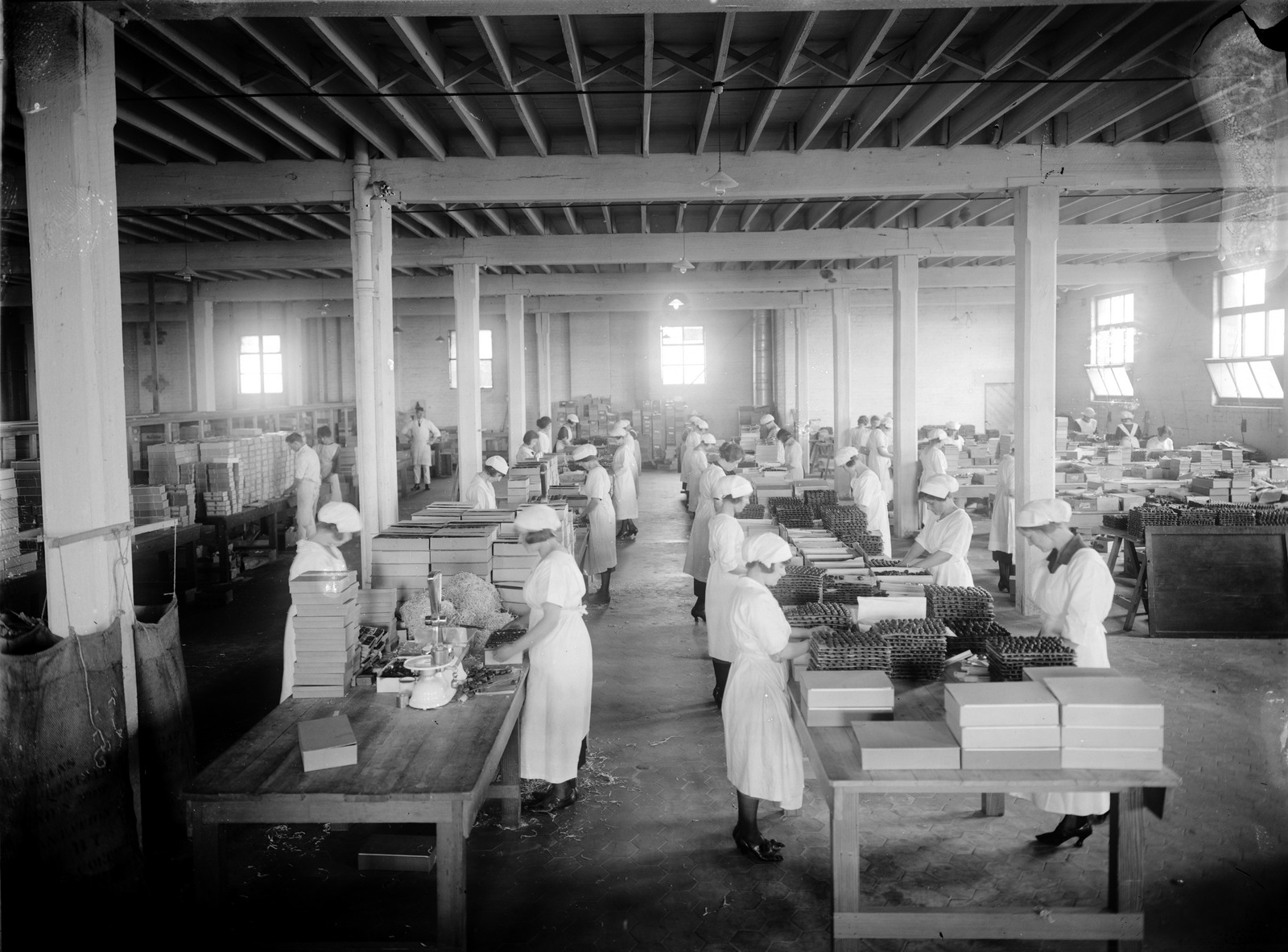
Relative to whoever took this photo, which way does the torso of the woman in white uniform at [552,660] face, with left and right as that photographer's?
facing to the left of the viewer

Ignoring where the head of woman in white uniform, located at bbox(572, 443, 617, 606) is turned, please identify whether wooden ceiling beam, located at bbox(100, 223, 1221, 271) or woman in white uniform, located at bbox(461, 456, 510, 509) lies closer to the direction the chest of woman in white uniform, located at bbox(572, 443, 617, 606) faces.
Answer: the woman in white uniform

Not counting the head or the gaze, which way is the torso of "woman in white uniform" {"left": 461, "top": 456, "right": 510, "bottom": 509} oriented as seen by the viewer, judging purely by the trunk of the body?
to the viewer's right

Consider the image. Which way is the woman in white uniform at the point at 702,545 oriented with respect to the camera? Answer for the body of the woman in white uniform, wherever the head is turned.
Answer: to the viewer's right

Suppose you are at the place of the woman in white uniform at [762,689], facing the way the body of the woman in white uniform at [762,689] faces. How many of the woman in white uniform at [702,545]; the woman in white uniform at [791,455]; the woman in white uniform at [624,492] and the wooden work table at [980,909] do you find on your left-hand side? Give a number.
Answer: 3

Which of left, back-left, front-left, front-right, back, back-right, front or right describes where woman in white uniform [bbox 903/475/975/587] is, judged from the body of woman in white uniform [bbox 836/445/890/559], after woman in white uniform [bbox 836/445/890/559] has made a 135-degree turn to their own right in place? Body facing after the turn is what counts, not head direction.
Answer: back-right

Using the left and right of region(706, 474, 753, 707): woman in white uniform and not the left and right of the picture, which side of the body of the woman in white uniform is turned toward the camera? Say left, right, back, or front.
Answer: right

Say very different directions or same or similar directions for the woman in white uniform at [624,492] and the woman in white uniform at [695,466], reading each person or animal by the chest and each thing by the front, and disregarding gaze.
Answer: very different directions

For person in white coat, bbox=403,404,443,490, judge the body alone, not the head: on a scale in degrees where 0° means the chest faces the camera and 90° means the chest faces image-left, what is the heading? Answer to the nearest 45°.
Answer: approximately 0°

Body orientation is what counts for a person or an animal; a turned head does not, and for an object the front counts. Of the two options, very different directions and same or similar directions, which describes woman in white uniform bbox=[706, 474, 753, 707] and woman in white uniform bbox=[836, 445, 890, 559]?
very different directions

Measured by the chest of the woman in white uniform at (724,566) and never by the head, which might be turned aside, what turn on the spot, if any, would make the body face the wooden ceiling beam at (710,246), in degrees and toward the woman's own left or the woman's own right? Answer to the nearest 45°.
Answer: approximately 90° to the woman's own left

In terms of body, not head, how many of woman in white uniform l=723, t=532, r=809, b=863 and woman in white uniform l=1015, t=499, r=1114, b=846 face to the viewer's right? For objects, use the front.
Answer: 1

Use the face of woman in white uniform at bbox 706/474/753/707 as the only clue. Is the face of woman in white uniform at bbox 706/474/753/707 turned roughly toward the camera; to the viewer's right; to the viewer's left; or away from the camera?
to the viewer's right

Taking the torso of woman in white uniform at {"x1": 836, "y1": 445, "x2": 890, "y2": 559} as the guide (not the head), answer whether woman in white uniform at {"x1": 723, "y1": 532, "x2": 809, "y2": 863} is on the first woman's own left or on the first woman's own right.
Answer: on the first woman's own left

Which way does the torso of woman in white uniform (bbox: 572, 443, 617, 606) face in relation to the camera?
to the viewer's left
